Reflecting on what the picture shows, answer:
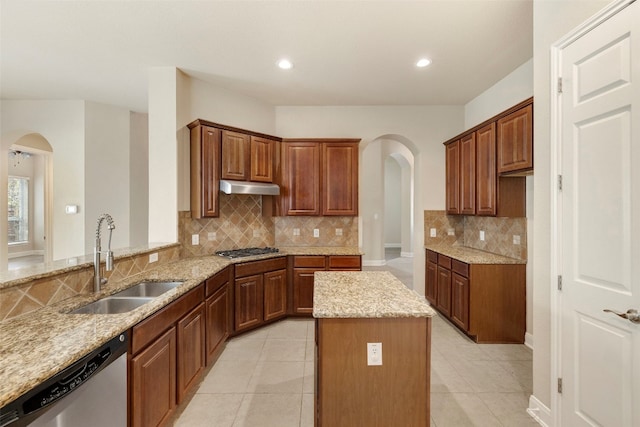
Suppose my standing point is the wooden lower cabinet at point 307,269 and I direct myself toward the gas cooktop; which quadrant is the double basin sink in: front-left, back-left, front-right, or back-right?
front-left

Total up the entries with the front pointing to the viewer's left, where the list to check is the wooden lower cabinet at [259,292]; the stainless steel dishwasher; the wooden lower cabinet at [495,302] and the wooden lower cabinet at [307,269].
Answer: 1

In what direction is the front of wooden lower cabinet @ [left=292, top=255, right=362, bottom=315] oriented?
toward the camera

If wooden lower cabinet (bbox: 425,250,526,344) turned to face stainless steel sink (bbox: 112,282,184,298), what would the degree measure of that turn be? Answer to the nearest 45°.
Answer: approximately 45° to its left

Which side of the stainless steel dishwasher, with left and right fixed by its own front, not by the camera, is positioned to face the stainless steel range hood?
left

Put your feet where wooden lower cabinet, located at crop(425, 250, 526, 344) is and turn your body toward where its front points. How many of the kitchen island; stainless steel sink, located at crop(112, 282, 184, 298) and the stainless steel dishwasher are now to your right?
0

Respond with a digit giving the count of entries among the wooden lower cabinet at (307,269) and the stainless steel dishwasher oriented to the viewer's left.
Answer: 0

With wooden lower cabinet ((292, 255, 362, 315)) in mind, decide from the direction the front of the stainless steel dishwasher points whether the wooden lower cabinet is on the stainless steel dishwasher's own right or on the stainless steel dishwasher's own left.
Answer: on the stainless steel dishwasher's own left

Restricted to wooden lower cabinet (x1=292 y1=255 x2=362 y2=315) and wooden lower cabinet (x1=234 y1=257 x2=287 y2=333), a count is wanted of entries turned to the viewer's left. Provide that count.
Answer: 0

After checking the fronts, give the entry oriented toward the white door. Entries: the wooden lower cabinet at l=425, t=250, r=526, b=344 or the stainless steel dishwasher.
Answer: the stainless steel dishwasher

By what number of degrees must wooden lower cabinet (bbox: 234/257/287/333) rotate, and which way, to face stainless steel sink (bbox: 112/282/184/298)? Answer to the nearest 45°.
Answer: approximately 90° to its right

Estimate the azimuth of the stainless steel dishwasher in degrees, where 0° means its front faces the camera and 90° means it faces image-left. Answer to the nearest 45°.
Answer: approximately 315°

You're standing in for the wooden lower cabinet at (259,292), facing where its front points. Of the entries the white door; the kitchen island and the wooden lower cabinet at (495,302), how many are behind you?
0

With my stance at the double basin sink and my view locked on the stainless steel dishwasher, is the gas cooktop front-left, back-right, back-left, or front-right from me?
back-left

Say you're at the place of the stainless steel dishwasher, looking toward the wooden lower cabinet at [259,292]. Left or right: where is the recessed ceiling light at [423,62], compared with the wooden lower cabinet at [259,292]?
right

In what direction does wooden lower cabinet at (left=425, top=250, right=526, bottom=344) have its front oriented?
to the viewer's left

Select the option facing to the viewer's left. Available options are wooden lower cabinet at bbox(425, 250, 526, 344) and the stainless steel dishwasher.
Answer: the wooden lower cabinet

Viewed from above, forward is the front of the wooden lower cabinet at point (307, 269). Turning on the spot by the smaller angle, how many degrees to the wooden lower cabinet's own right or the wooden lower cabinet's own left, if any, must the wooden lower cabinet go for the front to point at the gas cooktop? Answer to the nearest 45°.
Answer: approximately 90° to the wooden lower cabinet's own right

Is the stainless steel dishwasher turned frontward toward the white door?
yes

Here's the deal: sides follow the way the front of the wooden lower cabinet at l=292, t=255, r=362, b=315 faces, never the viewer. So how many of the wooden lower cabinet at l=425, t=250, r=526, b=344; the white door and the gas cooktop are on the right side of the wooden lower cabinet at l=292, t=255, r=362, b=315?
1
